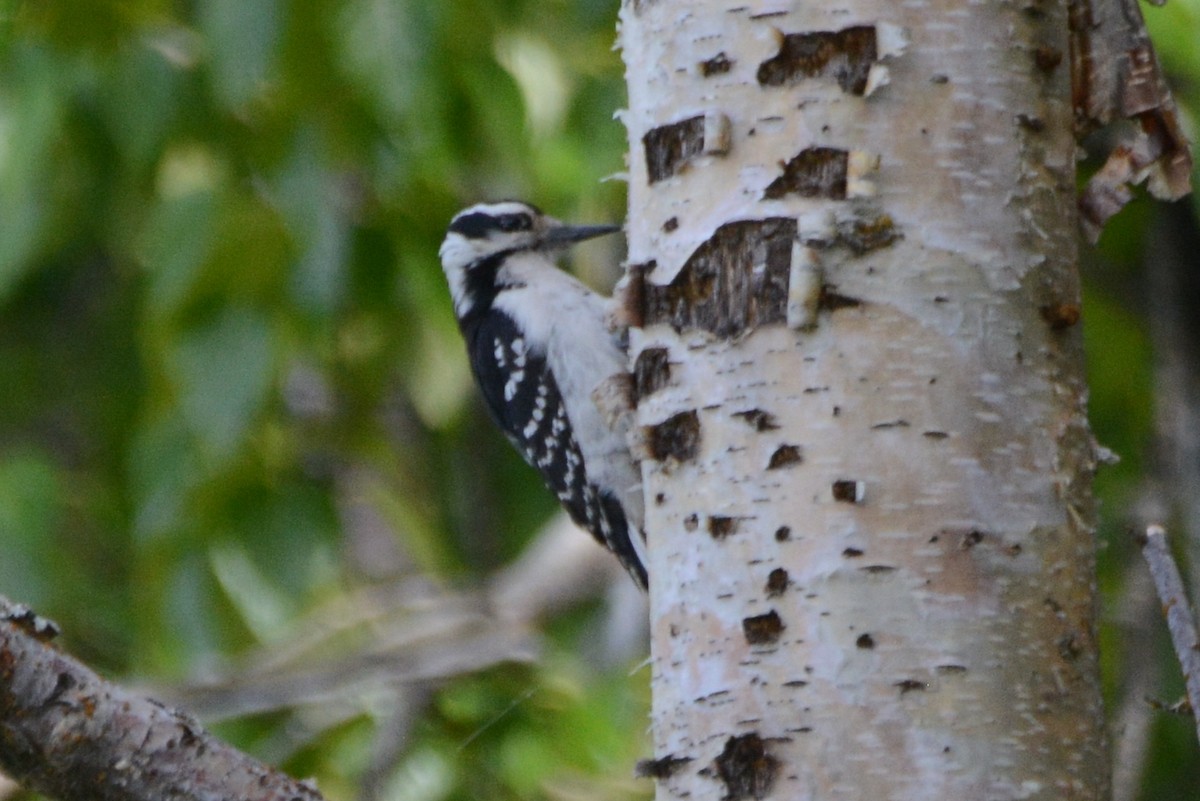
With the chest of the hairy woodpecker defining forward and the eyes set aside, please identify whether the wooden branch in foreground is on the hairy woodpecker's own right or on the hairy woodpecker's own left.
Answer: on the hairy woodpecker's own right

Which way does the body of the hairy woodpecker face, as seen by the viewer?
to the viewer's right
